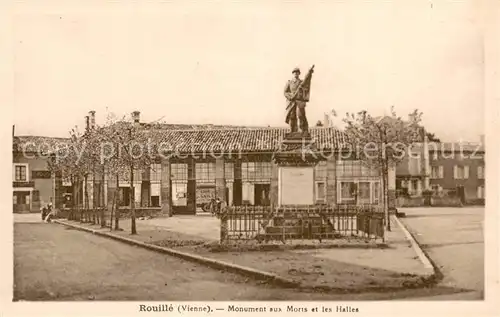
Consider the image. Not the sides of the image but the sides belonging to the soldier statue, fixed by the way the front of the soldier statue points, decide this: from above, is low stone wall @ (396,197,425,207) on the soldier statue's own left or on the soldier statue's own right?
on the soldier statue's own left

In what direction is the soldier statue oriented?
toward the camera

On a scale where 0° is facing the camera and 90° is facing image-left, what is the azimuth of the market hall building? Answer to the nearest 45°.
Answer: approximately 0°

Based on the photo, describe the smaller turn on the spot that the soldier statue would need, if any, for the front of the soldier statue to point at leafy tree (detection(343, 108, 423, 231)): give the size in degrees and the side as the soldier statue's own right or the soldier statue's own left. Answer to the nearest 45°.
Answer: approximately 90° to the soldier statue's own left

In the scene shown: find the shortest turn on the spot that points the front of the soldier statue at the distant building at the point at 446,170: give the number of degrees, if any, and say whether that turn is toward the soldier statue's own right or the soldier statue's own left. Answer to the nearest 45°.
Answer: approximately 90° to the soldier statue's own left

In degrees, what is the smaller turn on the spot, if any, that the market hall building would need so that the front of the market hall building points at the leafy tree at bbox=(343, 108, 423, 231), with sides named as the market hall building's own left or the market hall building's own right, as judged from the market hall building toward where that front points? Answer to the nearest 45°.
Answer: approximately 45° to the market hall building's own left

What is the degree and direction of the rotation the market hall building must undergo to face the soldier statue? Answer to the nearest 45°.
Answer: approximately 45° to its left

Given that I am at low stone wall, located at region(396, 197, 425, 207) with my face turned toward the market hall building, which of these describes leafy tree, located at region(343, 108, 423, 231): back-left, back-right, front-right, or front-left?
front-left

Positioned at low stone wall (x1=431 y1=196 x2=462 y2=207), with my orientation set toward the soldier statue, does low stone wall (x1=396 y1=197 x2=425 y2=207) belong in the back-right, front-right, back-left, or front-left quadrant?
front-right

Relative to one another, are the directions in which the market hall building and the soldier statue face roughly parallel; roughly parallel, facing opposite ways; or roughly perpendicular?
roughly parallel

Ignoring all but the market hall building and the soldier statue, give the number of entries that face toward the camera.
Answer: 2

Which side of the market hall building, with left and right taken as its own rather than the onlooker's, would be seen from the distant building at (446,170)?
left
